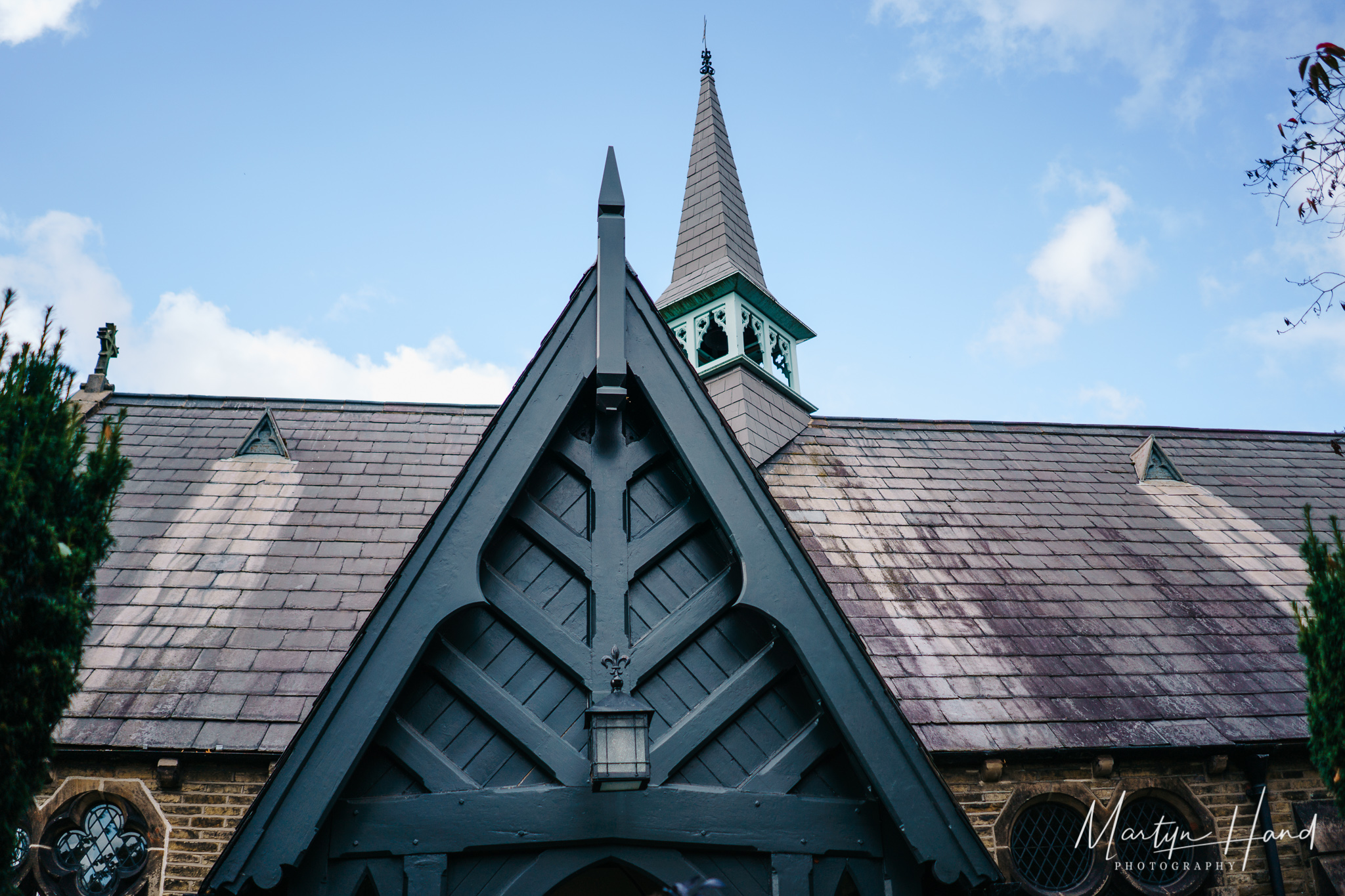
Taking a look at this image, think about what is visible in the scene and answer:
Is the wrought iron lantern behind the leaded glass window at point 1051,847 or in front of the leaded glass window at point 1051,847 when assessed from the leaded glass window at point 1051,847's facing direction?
in front

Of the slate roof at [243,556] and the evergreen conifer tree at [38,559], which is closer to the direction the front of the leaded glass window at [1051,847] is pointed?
the evergreen conifer tree

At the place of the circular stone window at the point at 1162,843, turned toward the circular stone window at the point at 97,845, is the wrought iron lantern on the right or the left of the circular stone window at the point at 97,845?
left

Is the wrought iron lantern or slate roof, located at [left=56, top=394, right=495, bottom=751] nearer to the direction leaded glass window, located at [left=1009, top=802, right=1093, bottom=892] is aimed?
the wrought iron lantern

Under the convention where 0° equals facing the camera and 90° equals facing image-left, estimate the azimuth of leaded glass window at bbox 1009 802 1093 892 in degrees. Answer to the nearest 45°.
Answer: approximately 0°

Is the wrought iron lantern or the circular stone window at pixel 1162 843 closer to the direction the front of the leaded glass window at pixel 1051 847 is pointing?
the wrought iron lantern

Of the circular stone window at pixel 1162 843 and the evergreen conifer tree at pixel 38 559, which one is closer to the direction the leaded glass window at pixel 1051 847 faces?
the evergreen conifer tree

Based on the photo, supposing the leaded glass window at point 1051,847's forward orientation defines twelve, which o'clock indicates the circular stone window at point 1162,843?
The circular stone window is roughly at 8 o'clock from the leaded glass window.
